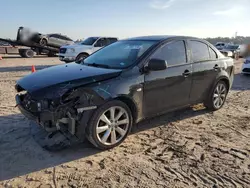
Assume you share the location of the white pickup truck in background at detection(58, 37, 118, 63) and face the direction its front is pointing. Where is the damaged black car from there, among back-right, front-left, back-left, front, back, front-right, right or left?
front-left

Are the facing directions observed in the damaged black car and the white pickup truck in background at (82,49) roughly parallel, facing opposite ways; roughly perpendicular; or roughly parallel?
roughly parallel

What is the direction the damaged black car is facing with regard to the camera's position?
facing the viewer and to the left of the viewer

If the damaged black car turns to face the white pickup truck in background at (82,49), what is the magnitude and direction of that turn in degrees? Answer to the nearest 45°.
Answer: approximately 135° to its right

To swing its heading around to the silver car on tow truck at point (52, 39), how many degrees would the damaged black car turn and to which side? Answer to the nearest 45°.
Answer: approximately 135° to its right

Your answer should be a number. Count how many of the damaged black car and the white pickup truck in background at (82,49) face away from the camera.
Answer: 0
